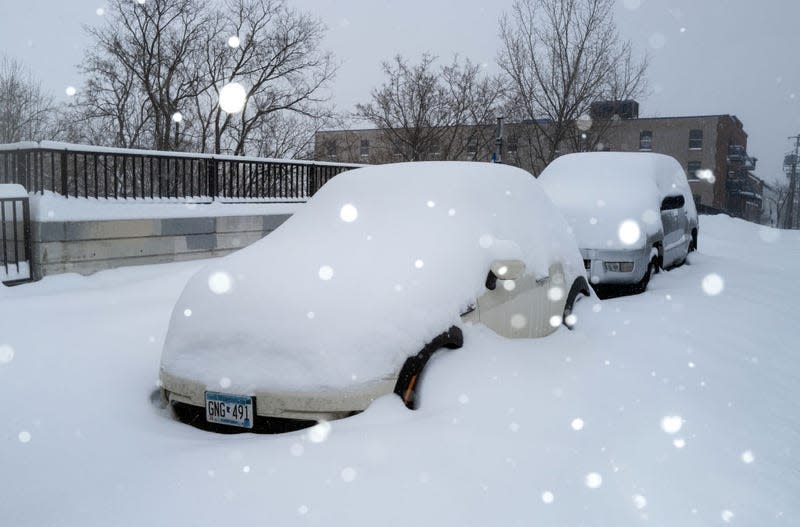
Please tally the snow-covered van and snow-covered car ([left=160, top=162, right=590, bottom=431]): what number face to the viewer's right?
0

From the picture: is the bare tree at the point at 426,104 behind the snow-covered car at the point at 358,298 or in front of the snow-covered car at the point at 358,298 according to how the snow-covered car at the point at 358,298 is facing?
behind

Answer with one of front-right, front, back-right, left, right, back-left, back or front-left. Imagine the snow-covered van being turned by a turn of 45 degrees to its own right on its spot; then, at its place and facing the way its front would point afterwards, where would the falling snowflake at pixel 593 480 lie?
left

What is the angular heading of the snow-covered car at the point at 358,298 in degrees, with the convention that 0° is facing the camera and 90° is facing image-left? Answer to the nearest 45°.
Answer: approximately 45°

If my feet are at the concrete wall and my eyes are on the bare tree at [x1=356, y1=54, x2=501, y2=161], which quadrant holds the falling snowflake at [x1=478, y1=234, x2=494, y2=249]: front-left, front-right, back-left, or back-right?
back-right
